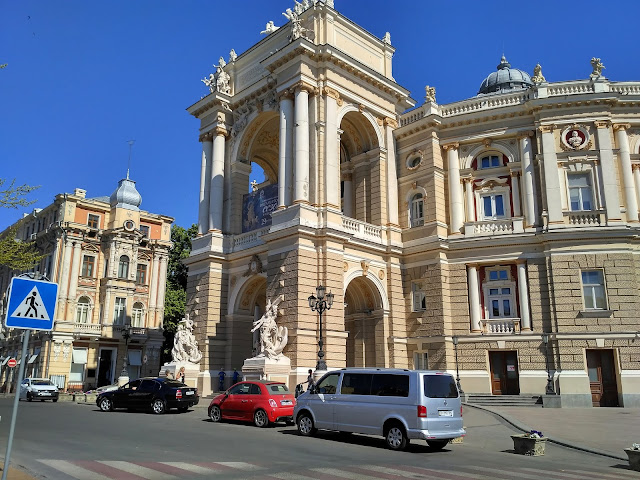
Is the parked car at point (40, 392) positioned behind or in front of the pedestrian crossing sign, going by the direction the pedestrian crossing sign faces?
behind

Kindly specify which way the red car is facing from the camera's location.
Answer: facing away from the viewer and to the left of the viewer

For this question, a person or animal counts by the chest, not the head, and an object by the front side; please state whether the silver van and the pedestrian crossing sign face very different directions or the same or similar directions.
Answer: very different directions

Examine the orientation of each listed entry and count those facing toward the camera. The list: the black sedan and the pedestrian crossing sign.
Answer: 1

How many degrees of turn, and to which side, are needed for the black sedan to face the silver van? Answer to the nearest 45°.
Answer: approximately 180°

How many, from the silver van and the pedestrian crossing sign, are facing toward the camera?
1

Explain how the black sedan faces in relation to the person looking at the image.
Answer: facing away from the viewer and to the left of the viewer

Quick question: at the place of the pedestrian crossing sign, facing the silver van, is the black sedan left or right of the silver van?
left

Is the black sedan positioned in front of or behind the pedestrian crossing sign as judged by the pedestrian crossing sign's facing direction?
behind

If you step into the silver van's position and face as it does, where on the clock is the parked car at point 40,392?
The parked car is roughly at 12 o'clock from the silver van.

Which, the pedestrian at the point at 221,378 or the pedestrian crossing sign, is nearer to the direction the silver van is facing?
the pedestrian

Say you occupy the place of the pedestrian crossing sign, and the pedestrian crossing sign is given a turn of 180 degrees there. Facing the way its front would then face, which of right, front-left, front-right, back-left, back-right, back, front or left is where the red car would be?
front-right

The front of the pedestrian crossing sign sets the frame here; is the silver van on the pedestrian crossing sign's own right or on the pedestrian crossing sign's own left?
on the pedestrian crossing sign's own left

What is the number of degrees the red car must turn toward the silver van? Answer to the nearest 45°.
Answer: approximately 180°

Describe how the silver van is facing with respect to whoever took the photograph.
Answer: facing away from the viewer and to the left of the viewer
